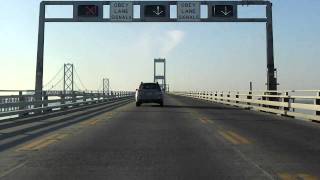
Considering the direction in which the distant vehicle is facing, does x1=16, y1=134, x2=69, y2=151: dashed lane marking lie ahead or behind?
behind

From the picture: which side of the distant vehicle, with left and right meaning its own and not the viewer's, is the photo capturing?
back

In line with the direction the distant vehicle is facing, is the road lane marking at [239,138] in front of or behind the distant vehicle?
behind

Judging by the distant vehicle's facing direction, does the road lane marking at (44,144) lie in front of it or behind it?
behind

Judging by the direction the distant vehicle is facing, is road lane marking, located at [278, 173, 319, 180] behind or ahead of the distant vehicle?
behind

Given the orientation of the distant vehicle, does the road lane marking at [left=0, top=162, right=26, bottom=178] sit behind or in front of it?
behind

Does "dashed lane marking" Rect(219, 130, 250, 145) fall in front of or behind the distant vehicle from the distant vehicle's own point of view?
behind

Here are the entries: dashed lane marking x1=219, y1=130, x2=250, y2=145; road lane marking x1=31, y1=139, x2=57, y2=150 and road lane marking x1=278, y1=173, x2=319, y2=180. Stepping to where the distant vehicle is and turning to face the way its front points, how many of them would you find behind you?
3

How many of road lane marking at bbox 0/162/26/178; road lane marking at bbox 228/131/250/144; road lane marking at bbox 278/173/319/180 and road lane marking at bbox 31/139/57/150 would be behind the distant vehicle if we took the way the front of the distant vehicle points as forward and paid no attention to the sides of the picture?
4

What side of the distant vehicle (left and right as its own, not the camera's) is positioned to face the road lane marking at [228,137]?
back
